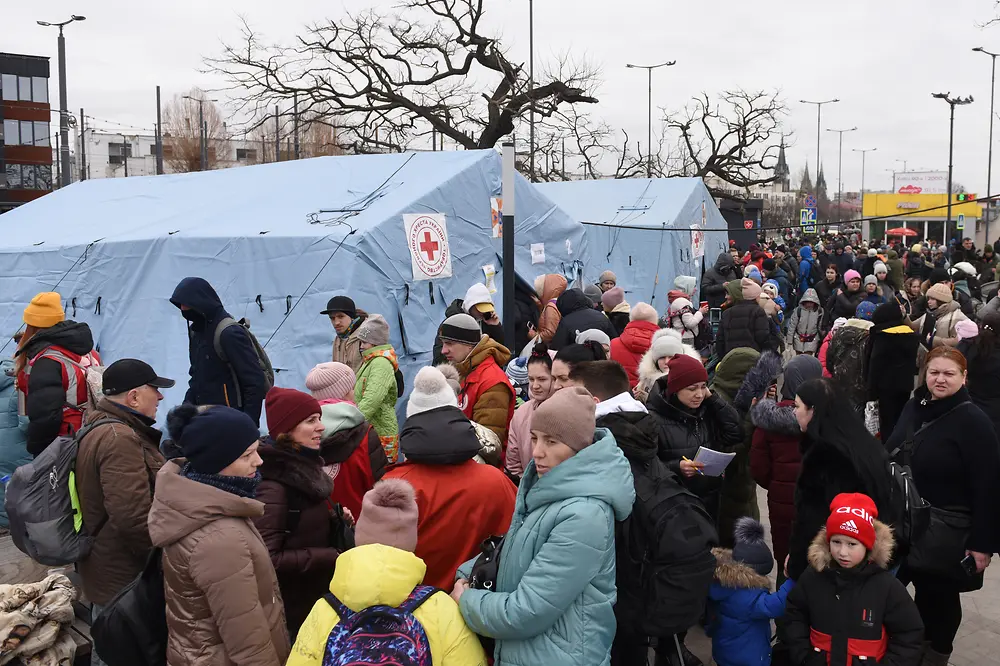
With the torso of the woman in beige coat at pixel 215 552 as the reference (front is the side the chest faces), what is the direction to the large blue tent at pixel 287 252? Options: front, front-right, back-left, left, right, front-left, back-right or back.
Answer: left

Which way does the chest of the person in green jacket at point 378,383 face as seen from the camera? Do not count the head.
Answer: to the viewer's left

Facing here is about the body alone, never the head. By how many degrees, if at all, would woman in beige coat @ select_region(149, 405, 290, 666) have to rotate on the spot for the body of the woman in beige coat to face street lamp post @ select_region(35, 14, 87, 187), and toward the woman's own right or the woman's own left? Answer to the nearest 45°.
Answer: approximately 90° to the woman's own left

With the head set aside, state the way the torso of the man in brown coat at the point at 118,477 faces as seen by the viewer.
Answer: to the viewer's right

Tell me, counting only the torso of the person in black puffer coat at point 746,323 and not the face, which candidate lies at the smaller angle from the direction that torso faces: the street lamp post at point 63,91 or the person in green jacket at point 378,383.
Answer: the street lamp post

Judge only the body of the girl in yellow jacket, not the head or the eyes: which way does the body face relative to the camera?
away from the camera

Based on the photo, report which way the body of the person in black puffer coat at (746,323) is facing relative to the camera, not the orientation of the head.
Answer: away from the camera

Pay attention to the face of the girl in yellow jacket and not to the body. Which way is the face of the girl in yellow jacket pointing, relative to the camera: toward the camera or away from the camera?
away from the camera

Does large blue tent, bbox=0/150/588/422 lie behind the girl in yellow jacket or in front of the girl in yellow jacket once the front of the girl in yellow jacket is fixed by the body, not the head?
in front
